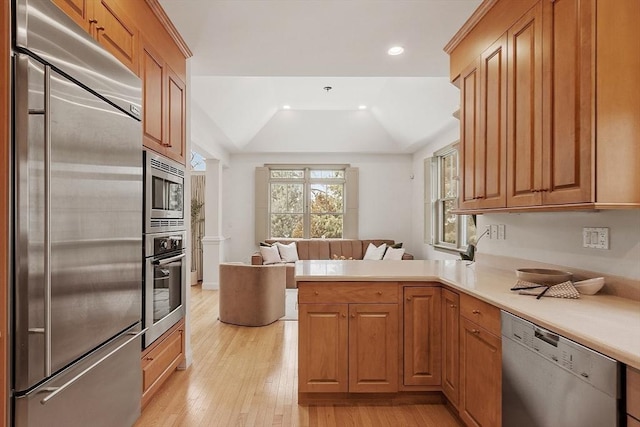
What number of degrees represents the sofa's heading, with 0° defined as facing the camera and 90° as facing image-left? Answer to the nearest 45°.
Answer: approximately 0°

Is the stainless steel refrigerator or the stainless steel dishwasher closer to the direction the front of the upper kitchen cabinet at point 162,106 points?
the stainless steel dishwasher

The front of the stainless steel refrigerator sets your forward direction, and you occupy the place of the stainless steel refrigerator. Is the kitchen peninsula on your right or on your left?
on your left

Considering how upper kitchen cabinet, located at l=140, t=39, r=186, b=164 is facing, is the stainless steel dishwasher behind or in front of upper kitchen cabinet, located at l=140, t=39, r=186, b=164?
in front

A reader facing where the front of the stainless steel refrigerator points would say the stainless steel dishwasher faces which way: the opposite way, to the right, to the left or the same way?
the opposite way

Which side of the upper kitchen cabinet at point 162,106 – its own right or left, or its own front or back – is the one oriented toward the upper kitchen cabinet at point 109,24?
right

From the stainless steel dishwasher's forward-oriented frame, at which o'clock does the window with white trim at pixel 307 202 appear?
The window with white trim is roughly at 3 o'clock from the stainless steel dishwasher.

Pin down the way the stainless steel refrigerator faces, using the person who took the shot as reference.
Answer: facing the viewer and to the right of the viewer

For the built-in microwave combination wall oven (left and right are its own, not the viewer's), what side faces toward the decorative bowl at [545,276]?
front

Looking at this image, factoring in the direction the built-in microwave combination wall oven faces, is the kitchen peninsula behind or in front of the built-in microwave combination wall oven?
in front
